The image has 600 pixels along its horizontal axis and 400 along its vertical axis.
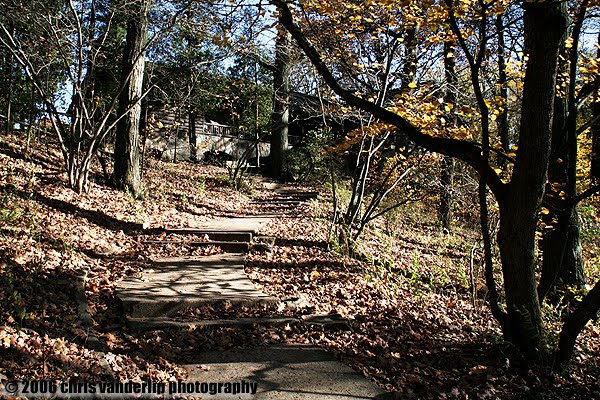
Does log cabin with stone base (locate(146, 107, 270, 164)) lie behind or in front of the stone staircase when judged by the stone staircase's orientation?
behind

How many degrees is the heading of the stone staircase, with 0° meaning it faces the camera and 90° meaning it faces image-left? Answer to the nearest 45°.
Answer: approximately 0°

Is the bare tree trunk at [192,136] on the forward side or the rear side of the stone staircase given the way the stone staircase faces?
on the rear side
